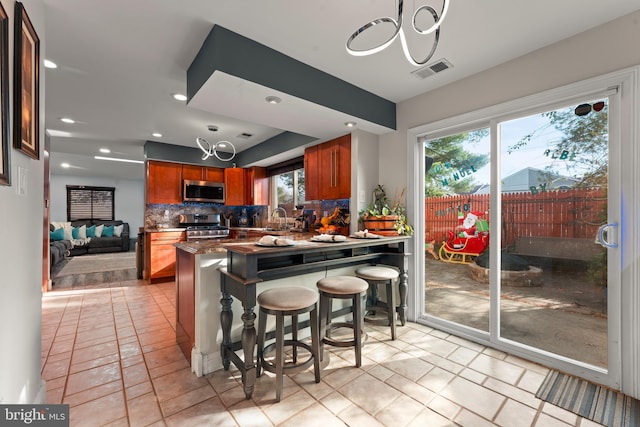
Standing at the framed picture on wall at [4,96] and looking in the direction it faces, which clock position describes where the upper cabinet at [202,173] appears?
The upper cabinet is roughly at 10 o'clock from the framed picture on wall.

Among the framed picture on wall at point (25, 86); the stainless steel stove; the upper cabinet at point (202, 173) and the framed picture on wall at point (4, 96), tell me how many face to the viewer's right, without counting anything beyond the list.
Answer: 2

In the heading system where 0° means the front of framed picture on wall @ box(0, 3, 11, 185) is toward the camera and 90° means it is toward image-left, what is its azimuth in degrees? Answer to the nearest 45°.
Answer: approximately 270°

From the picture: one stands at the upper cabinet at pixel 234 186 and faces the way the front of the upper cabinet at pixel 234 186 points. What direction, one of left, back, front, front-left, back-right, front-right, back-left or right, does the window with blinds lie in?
back-right

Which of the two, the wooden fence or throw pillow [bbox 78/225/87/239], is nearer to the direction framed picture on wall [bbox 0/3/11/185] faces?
the wooden fence

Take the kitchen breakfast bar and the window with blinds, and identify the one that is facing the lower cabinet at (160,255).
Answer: the window with blinds

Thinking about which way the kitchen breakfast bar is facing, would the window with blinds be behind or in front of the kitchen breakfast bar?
behind

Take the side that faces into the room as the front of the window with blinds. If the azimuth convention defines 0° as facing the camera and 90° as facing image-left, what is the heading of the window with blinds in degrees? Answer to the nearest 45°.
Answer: approximately 0°

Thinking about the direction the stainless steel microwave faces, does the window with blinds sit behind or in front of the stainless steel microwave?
behind

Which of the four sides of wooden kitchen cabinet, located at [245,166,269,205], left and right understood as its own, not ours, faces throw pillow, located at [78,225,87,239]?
right

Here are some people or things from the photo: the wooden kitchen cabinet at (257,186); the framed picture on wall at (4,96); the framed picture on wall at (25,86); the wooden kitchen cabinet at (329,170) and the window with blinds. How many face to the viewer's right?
2

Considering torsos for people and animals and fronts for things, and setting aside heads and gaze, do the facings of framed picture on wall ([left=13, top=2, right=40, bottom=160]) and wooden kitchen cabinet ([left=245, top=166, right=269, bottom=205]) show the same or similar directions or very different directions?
very different directions

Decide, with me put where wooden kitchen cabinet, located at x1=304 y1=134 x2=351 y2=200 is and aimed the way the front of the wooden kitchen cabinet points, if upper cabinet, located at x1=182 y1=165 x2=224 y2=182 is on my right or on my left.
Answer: on my right
